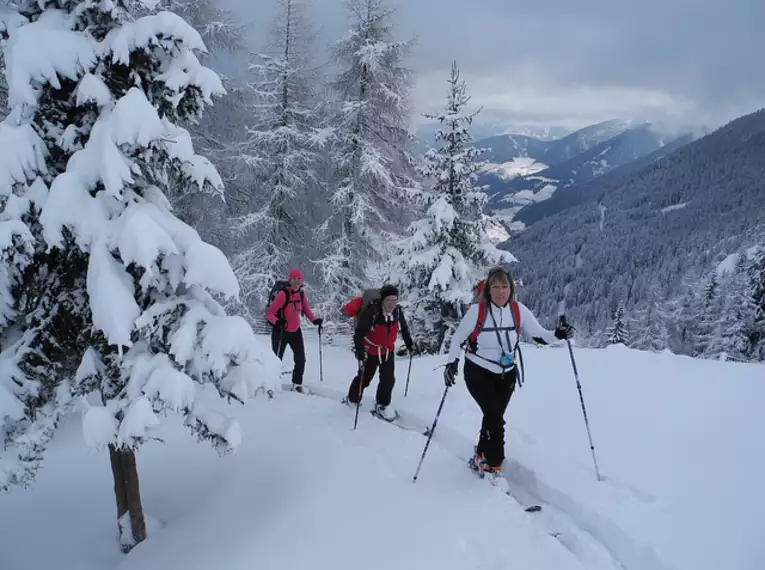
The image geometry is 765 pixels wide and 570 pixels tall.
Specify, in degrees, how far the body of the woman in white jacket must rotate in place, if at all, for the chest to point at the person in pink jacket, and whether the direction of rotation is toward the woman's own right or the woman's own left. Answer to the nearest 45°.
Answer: approximately 135° to the woman's own right

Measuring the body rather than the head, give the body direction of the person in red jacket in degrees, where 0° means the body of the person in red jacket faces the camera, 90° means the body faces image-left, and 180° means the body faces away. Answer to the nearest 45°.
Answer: approximately 315°

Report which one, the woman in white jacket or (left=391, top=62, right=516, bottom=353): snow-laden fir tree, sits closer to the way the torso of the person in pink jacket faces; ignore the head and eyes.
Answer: the woman in white jacket

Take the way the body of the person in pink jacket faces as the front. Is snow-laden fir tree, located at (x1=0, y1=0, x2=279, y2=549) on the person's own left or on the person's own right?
on the person's own right

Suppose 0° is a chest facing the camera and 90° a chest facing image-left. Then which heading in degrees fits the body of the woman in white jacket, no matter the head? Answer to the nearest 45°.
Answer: approximately 0°
